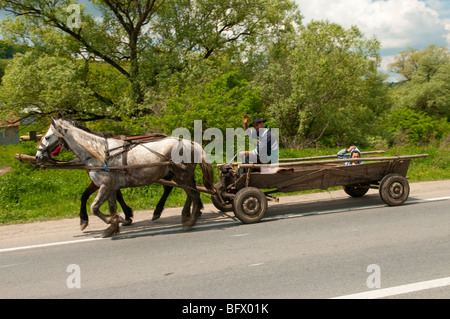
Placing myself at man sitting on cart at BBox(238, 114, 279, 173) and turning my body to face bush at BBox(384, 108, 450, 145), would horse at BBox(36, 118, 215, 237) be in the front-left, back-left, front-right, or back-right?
back-left

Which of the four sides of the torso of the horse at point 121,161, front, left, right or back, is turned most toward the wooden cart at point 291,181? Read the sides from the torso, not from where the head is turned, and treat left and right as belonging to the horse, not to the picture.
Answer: back

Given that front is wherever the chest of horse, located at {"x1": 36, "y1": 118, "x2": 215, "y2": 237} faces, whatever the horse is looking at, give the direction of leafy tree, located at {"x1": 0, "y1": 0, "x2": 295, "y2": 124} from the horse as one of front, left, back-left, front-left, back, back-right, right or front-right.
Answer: right

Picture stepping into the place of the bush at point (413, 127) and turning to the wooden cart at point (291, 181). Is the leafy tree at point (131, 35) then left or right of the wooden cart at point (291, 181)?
right

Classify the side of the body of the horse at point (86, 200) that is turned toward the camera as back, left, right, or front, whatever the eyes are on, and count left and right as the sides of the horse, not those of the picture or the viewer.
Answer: left

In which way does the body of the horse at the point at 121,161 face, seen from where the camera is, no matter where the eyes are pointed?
to the viewer's left

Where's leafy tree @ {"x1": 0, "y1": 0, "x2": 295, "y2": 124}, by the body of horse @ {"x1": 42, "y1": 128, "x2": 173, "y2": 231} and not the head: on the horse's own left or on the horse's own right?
on the horse's own right

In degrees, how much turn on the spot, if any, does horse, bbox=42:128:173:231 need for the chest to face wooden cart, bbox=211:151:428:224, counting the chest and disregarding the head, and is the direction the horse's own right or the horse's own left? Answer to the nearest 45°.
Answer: approximately 180°
